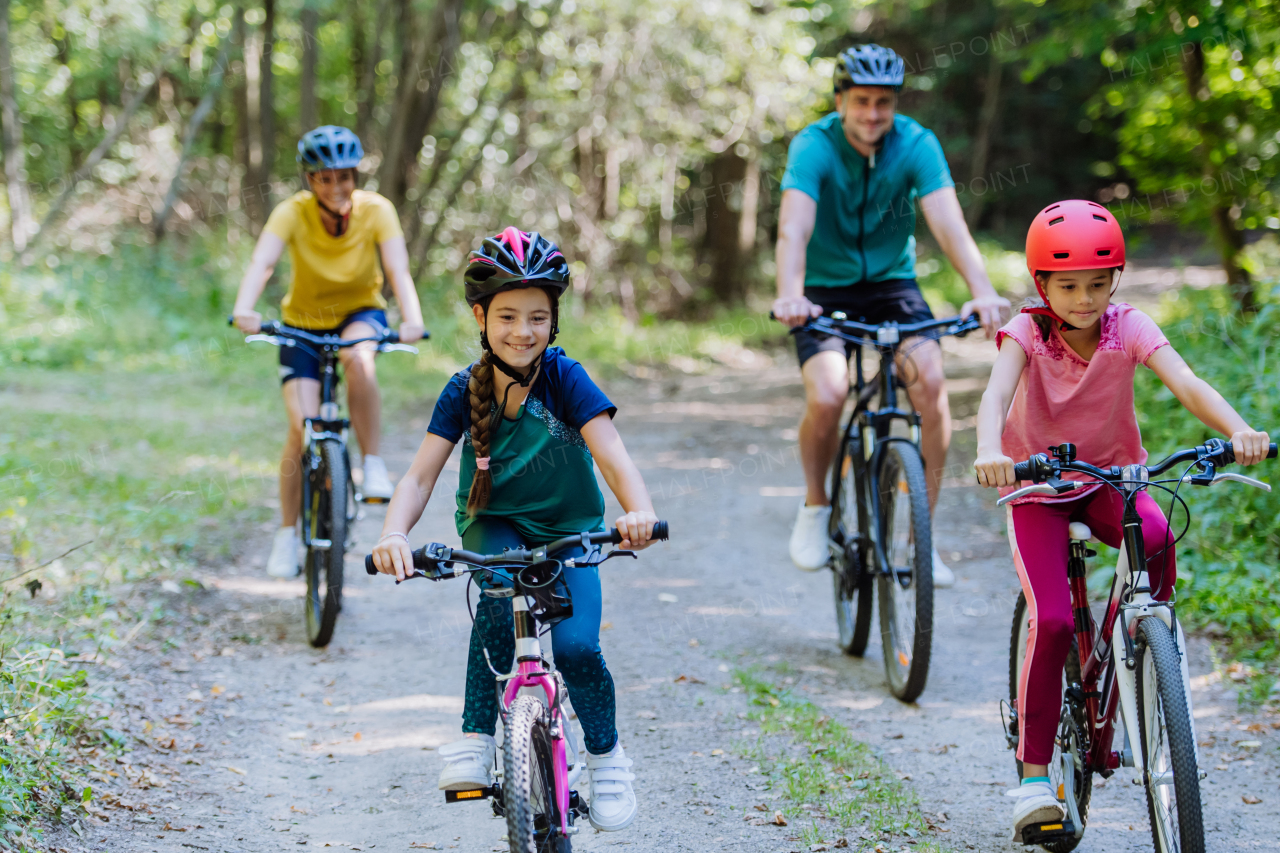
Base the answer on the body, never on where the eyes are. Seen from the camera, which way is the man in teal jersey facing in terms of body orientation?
toward the camera

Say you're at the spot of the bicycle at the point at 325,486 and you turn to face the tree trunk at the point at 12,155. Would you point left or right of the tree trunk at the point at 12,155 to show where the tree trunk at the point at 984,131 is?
right

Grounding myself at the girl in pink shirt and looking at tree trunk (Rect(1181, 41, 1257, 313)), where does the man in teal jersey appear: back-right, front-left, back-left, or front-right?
front-left

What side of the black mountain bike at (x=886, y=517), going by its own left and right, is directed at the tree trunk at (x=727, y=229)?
back

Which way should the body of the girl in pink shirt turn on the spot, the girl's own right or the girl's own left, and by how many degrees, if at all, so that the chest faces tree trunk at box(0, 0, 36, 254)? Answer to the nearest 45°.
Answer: approximately 135° to the girl's own right

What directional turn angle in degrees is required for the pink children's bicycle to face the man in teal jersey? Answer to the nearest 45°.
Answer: approximately 135° to its left

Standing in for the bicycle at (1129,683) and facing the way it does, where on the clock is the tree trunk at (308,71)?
The tree trunk is roughly at 6 o'clock from the bicycle.

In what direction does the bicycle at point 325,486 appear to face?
toward the camera

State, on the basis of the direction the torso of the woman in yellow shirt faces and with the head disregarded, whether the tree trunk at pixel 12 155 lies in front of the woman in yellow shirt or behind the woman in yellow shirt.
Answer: behind

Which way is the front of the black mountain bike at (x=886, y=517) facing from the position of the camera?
facing the viewer

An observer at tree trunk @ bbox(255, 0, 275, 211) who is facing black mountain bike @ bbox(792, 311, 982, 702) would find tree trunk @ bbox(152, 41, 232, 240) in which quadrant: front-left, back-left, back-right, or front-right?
back-right

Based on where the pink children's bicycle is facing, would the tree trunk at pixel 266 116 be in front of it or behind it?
behind

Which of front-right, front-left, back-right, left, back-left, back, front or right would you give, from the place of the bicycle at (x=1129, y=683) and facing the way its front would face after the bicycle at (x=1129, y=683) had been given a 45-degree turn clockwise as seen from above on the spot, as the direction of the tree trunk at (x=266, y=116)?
back-right

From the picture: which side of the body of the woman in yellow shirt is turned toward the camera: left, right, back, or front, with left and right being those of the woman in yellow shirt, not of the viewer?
front
